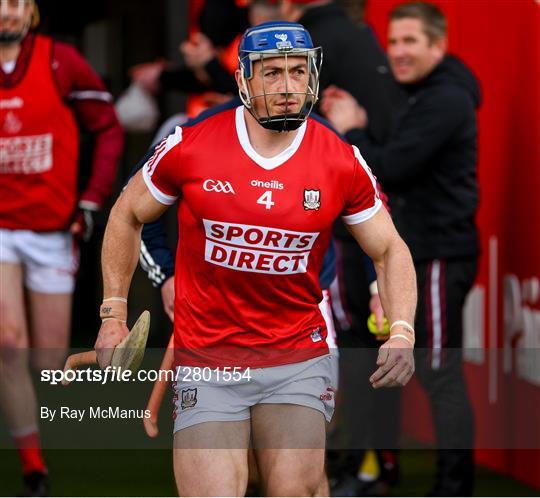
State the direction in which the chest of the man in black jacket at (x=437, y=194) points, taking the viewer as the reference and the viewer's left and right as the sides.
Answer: facing to the left of the viewer

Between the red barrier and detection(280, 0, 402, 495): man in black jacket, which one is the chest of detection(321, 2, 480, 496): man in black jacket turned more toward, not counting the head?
the man in black jacket
